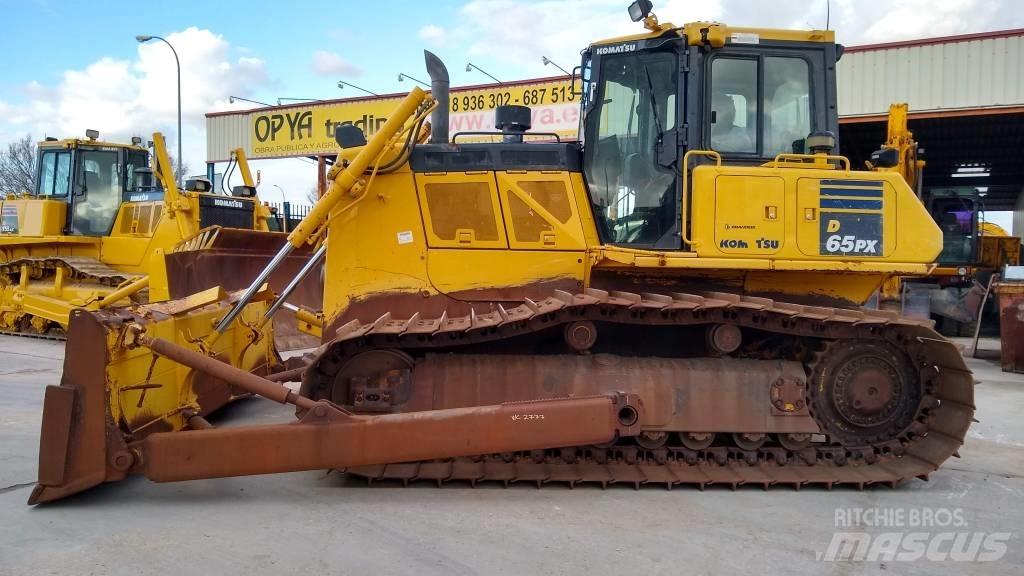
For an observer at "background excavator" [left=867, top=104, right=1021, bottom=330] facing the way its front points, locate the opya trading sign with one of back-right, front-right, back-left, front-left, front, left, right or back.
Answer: front-right

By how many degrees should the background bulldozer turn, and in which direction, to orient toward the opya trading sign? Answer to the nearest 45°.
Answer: approximately 90° to its left

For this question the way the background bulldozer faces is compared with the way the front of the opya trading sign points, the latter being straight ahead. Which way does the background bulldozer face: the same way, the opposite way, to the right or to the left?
to the left

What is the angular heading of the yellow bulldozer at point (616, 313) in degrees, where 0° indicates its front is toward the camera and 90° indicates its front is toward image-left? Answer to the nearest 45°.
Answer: approximately 90°

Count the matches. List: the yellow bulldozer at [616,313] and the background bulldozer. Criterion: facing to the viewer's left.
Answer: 1

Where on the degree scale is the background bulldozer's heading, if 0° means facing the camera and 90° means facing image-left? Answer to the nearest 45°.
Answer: approximately 315°

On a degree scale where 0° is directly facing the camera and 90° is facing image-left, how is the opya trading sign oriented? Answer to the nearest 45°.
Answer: approximately 45°

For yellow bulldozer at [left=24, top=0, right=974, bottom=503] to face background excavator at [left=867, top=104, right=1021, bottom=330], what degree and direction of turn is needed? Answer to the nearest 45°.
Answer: approximately 135° to its right

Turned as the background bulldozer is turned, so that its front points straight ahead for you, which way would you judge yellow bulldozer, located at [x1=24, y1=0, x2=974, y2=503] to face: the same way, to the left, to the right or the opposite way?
the opposite way

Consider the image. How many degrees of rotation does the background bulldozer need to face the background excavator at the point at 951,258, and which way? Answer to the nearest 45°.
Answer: approximately 45° to its left
